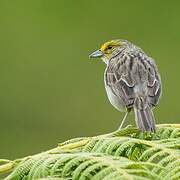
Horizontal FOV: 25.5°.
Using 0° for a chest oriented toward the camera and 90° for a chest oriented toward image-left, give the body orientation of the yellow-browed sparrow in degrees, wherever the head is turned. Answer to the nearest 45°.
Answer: approximately 135°
